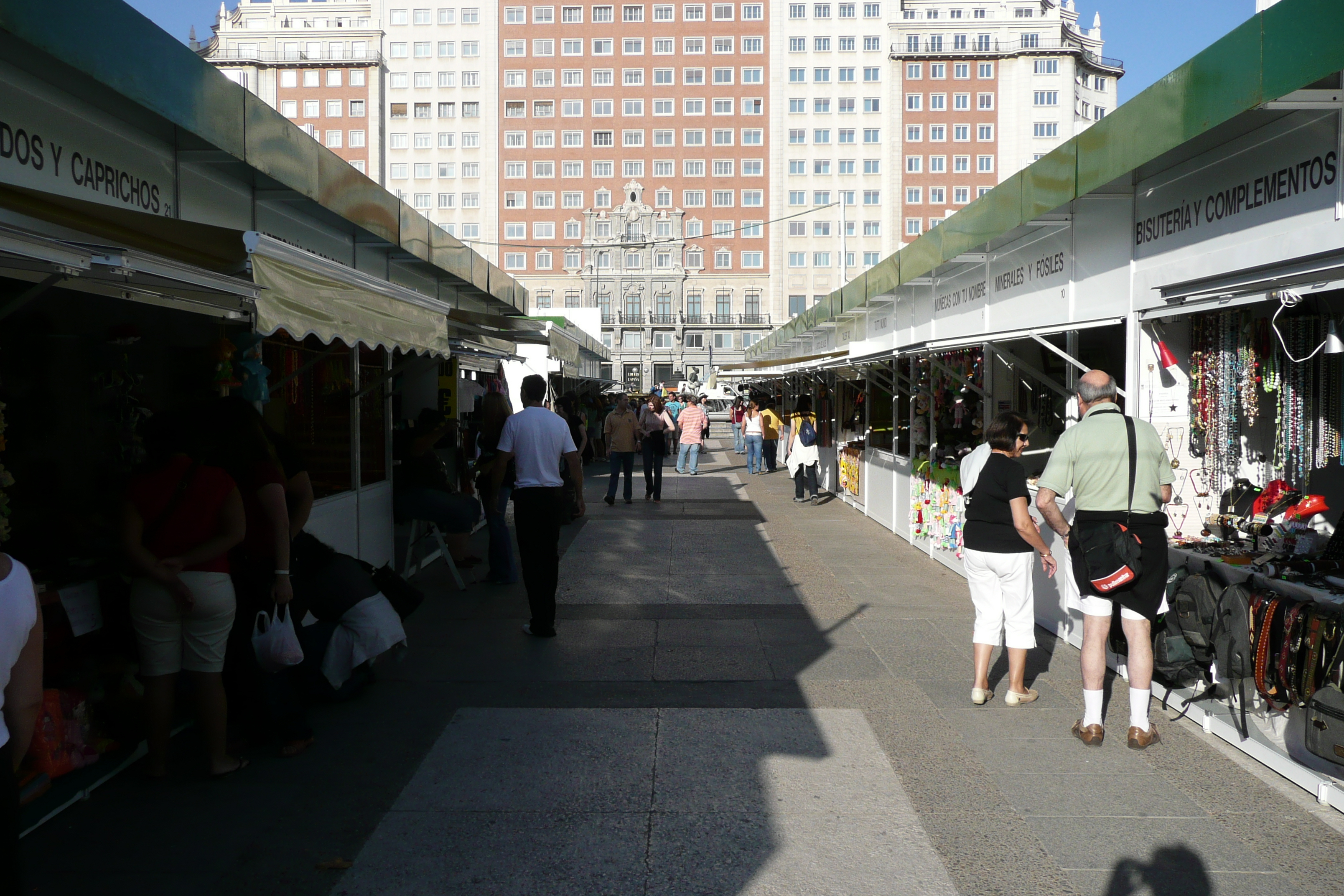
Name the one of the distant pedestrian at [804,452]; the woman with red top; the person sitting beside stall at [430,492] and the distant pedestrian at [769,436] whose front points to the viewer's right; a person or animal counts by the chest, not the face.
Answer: the person sitting beside stall

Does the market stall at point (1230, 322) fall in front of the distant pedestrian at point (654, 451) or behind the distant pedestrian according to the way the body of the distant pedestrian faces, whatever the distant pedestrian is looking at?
in front

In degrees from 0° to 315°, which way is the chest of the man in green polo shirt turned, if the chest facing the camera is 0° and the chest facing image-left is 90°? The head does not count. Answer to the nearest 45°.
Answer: approximately 180°

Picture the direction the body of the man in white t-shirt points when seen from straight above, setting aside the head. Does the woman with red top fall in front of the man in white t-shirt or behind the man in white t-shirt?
behind

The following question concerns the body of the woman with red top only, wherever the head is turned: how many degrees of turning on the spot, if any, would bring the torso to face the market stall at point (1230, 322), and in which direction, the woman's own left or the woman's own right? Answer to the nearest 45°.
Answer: approximately 90° to the woman's own right

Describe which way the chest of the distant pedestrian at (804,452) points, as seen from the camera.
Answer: away from the camera

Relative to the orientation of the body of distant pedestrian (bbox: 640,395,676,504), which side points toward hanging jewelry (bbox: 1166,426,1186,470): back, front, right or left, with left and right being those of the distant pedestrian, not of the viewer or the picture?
front

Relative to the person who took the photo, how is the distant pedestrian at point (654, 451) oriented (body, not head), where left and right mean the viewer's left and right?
facing the viewer

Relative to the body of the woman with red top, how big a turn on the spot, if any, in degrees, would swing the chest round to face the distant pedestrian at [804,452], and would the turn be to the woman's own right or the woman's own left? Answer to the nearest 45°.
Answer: approximately 45° to the woman's own right

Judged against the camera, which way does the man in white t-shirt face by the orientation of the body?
away from the camera

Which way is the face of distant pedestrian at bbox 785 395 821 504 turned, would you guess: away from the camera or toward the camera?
away from the camera

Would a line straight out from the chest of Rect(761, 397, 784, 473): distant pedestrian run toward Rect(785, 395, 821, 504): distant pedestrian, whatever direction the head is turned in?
no

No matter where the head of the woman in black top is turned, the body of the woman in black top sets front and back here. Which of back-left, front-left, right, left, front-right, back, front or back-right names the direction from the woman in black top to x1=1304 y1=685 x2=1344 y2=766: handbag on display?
right

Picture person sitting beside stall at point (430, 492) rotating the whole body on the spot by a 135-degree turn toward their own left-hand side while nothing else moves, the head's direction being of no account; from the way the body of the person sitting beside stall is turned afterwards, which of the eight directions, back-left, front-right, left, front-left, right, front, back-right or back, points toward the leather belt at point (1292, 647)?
back

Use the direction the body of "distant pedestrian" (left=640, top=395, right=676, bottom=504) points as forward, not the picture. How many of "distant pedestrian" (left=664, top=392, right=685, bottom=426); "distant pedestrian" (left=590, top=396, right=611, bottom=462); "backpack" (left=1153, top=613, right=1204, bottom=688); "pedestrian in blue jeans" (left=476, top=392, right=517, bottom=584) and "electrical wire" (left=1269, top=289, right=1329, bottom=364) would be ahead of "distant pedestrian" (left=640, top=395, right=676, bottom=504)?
3
